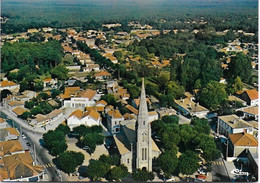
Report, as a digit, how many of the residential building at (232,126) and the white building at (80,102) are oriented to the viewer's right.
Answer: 0

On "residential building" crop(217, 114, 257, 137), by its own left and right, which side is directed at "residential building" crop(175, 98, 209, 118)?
right

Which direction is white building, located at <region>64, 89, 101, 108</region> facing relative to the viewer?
toward the camera

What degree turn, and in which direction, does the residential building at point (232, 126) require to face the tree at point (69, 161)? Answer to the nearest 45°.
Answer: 0° — it already faces it

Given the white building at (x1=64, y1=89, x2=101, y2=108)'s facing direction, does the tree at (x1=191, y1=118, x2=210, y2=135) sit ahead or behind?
ahead

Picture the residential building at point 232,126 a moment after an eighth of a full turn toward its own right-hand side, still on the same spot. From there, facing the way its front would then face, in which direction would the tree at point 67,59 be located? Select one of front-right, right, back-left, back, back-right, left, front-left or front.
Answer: front-right

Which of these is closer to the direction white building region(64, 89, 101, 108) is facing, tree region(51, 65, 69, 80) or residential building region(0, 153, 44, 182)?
the residential building

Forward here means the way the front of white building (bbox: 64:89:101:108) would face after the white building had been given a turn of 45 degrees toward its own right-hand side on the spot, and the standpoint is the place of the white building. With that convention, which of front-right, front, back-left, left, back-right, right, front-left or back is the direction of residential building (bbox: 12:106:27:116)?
front-right

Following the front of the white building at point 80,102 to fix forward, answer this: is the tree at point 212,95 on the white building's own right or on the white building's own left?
on the white building's own left

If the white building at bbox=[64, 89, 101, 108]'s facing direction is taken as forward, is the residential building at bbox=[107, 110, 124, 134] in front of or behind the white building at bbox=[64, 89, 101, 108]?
in front

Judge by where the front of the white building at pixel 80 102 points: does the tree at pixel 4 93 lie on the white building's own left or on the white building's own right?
on the white building's own right

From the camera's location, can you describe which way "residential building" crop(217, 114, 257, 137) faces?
facing the viewer and to the left of the viewer

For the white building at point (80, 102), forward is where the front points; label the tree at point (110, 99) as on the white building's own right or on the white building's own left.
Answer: on the white building's own left

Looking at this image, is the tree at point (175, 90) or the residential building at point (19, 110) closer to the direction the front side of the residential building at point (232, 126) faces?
the residential building

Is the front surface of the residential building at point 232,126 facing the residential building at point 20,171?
yes
